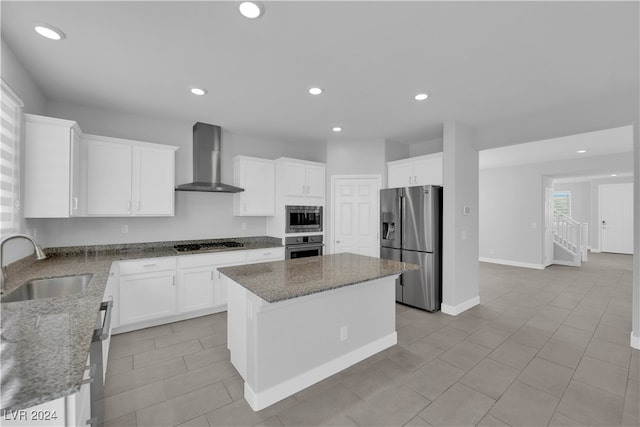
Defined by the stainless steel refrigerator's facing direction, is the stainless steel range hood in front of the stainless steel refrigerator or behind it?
in front

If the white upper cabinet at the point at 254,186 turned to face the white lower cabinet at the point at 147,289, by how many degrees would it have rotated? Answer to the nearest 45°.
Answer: approximately 90° to its right

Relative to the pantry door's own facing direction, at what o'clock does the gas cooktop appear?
The gas cooktop is roughly at 2 o'clock from the pantry door.

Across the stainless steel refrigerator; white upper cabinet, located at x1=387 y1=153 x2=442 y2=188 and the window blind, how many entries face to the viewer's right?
1

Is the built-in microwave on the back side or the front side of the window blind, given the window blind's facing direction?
on the front side

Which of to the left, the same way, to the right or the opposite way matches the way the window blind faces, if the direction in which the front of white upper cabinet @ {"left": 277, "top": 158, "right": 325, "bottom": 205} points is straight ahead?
to the left

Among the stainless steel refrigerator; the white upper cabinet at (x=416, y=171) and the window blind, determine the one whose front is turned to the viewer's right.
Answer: the window blind

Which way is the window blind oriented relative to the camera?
to the viewer's right
